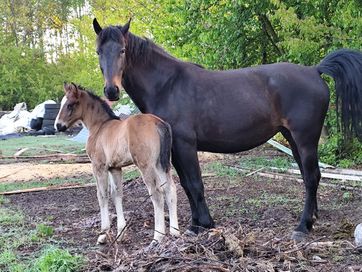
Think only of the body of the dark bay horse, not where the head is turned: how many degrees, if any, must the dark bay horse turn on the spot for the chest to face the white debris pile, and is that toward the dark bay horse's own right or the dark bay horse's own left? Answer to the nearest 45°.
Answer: approximately 45° to the dark bay horse's own right

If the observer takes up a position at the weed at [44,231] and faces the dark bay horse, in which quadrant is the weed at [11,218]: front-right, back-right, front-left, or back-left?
back-left

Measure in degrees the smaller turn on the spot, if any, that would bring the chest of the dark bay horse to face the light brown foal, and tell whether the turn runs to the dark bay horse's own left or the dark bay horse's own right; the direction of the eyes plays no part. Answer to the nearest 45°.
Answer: approximately 45° to the dark bay horse's own left

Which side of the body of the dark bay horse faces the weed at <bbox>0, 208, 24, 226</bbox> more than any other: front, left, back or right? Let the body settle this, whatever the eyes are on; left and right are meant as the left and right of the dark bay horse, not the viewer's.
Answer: front

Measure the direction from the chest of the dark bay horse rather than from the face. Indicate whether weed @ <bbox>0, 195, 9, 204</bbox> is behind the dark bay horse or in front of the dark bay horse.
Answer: in front

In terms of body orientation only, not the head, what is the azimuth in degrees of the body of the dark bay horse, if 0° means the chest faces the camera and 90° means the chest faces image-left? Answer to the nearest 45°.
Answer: approximately 90°

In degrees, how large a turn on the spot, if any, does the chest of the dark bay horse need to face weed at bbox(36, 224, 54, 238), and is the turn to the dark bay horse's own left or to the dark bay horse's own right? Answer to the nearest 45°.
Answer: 0° — it already faces it

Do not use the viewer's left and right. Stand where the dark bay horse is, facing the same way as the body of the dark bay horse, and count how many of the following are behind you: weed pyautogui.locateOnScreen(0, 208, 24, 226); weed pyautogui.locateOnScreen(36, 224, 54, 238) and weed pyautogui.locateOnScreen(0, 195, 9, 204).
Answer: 0

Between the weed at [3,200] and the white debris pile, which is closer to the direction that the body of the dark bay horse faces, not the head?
the weed
